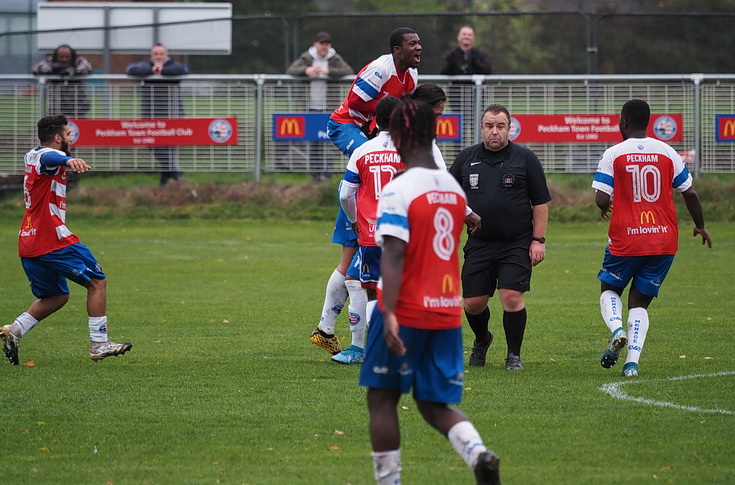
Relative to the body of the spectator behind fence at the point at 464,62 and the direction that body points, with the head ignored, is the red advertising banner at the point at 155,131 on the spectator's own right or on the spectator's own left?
on the spectator's own right

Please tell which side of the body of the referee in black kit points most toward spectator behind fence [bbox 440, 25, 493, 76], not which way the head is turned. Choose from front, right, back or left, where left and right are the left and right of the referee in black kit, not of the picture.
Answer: back

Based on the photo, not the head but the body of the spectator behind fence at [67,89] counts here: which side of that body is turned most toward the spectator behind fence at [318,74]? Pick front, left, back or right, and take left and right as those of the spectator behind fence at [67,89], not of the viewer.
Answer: left

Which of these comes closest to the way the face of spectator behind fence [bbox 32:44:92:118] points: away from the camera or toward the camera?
toward the camera

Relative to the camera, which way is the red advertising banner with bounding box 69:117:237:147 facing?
toward the camera

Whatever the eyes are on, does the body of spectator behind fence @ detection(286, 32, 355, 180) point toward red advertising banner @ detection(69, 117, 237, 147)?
no

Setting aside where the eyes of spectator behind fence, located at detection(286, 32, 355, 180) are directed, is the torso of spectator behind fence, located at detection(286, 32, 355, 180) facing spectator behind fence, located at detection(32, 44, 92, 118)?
no

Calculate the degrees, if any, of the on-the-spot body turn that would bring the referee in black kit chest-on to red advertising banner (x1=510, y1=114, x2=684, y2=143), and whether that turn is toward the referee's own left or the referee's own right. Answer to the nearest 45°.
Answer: approximately 180°

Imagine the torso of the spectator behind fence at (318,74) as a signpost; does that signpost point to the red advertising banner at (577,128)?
no

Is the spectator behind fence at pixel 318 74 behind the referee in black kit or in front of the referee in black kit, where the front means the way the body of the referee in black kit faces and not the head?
behind

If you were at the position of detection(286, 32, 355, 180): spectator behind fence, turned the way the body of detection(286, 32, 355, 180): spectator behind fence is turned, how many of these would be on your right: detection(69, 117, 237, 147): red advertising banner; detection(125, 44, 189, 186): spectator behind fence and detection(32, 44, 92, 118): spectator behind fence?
3

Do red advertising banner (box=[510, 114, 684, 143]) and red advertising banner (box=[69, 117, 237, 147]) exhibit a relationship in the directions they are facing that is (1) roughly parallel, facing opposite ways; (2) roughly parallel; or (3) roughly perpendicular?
roughly parallel

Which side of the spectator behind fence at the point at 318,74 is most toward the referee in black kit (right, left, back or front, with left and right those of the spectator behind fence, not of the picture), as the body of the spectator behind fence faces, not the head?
front

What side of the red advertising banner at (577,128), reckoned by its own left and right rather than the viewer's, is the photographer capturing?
front

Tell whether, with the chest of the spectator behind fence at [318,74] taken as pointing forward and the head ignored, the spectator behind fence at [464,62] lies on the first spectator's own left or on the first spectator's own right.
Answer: on the first spectator's own left

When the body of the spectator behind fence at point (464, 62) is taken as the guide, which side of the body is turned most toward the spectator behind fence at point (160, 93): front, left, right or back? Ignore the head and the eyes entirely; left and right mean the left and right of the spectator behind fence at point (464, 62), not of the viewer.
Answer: right

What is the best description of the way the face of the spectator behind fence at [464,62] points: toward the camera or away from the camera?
toward the camera

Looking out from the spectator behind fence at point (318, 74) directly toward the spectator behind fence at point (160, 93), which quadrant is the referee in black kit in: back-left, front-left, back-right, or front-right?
back-left

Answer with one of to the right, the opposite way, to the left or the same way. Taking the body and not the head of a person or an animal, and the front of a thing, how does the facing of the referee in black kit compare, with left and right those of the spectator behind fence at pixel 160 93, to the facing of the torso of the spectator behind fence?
the same way

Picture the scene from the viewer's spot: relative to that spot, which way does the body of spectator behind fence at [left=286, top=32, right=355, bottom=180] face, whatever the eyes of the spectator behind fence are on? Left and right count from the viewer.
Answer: facing the viewer

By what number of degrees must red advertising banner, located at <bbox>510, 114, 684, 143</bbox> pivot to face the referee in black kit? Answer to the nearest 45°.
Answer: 0° — it already faces them
